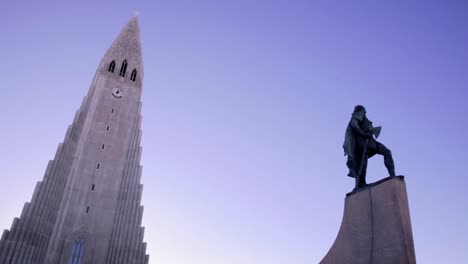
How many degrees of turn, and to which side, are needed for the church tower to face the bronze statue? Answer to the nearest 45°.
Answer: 0° — it already faces it

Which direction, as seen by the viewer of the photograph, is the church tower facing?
facing the viewer

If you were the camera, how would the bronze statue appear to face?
facing the viewer and to the right of the viewer

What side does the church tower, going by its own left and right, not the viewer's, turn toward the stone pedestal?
front

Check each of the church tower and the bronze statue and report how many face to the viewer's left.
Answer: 0

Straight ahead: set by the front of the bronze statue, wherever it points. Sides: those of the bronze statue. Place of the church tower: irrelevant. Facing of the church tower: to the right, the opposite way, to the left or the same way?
the same way
